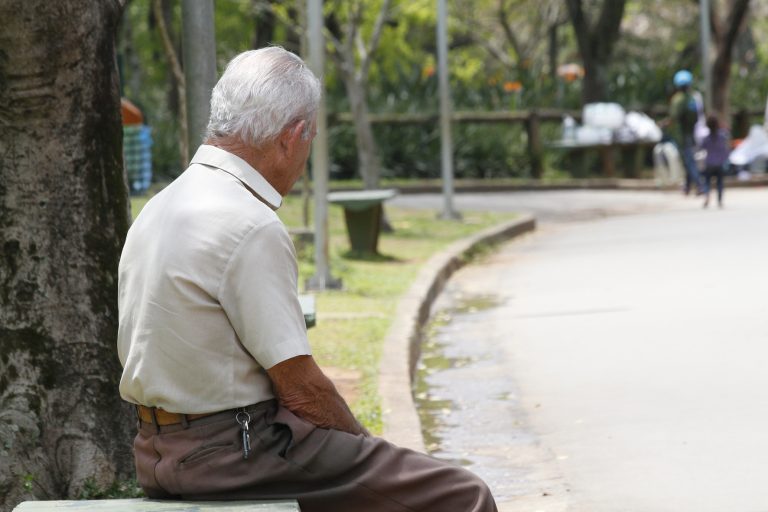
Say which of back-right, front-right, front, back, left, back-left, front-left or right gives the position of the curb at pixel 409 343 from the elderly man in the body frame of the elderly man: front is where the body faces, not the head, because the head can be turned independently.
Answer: front-left

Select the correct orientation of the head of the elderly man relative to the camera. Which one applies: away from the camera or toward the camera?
away from the camera

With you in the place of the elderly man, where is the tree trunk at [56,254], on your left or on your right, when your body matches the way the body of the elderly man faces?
on your left

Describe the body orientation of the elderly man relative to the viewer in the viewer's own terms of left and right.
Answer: facing away from the viewer and to the right of the viewer

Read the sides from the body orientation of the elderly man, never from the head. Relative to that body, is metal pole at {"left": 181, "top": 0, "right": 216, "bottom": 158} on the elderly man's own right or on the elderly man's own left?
on the elderly man's own left

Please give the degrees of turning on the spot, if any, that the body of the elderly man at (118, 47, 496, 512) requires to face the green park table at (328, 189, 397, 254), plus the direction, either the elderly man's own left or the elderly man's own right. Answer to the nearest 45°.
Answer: approximately 45° to the elderly man's own left

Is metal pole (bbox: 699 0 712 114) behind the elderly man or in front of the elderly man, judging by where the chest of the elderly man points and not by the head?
in front

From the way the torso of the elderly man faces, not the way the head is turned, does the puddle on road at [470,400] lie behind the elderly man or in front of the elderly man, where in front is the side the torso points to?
in front
